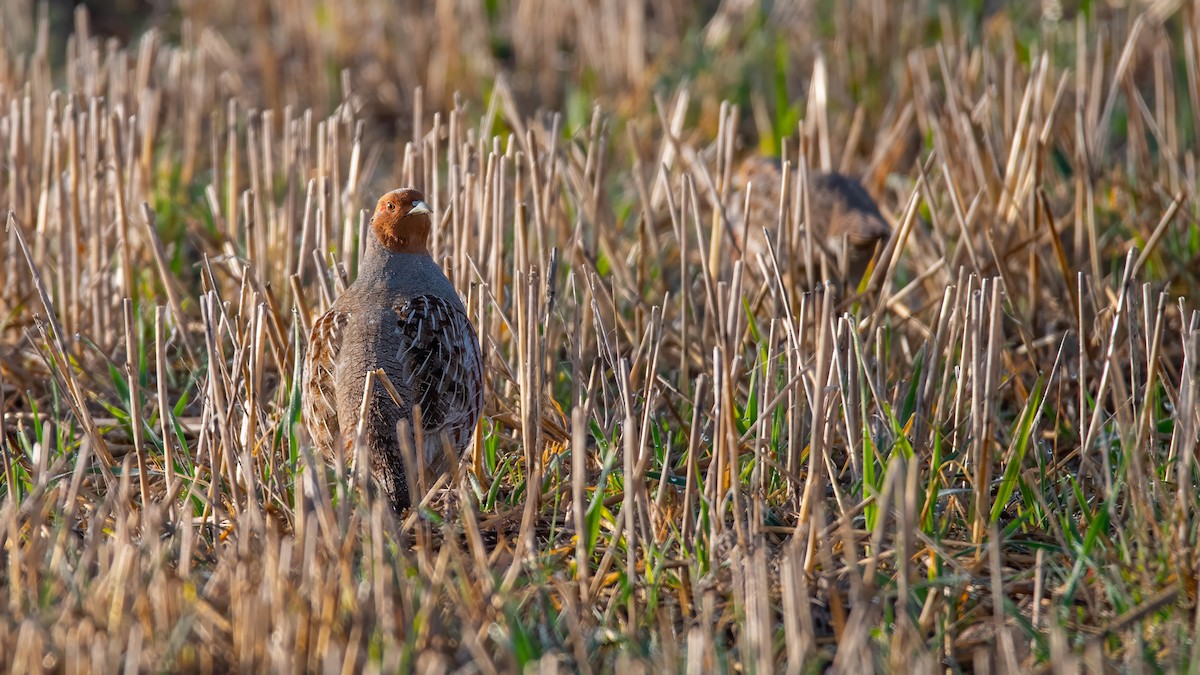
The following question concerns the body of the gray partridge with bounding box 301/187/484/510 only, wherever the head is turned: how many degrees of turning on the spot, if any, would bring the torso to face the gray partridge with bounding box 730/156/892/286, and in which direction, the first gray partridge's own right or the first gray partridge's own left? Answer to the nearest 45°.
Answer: approximately 45° to the first gray partridge's own right

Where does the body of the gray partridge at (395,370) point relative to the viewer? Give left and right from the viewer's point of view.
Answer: facing away from the viewer
